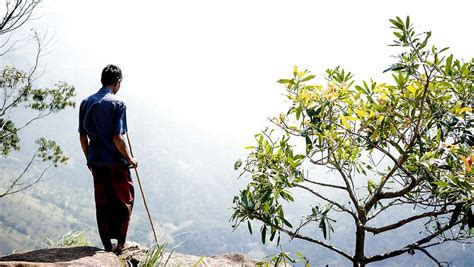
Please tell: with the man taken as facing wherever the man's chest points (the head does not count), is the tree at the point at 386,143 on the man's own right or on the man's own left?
on the man's own right

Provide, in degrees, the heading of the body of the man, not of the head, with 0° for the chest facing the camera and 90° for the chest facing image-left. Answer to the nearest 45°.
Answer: approximately 225°

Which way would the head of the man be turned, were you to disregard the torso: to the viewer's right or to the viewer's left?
to the viewer's right
